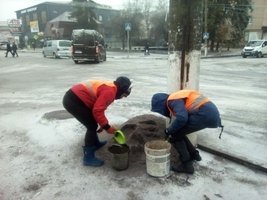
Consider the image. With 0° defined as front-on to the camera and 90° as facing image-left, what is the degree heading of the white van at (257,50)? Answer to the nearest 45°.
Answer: approximately 45°

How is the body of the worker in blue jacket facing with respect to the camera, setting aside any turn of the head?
to the viewer's left

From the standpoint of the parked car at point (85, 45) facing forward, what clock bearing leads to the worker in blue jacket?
The worker in blue jacket is roughly at 6 o'clock from the parked car.

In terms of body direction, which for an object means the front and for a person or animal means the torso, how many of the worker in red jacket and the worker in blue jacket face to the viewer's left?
1

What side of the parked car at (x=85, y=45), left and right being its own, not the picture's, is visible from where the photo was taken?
back

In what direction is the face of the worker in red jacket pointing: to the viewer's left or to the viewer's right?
to the viewer's right

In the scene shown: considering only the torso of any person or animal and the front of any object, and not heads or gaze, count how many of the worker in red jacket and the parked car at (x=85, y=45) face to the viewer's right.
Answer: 1

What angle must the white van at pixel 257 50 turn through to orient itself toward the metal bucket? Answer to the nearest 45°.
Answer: approximately 45° to its left

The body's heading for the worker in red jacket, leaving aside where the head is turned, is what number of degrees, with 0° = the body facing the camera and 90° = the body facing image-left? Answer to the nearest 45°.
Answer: approximately 270°

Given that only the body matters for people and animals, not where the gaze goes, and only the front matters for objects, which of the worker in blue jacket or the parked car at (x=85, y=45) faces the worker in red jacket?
the worker in blue jacket
